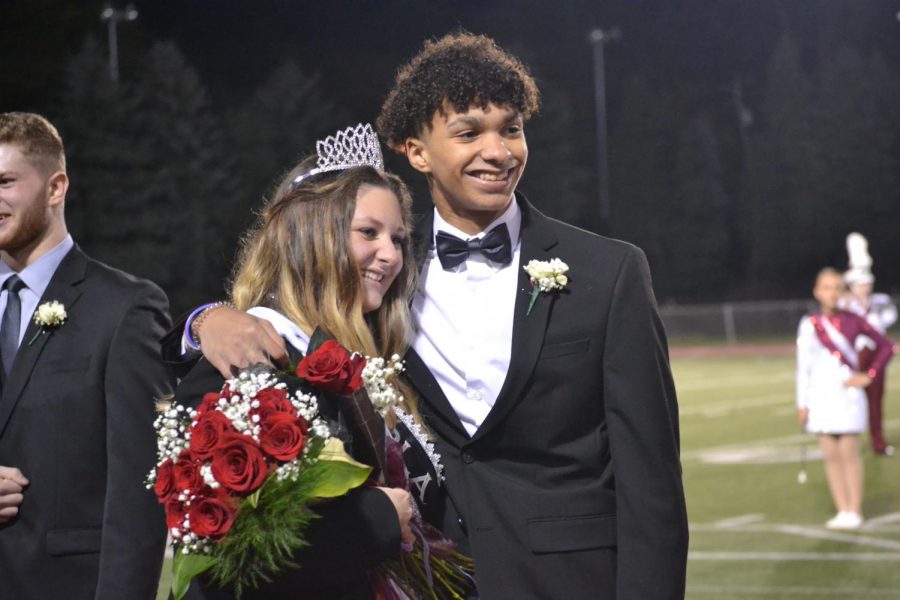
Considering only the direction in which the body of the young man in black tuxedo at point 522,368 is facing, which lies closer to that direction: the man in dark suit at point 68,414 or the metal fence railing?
the man in dark suit

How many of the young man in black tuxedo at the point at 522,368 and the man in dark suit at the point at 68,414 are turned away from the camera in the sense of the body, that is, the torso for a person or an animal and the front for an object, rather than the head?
0

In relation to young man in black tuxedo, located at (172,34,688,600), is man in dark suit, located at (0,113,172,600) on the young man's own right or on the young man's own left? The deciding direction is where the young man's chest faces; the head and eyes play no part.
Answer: on the young man's own right

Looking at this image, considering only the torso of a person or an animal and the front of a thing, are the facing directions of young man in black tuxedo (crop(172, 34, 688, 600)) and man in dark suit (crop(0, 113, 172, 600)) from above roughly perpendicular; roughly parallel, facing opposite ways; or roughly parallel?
roughly parallel

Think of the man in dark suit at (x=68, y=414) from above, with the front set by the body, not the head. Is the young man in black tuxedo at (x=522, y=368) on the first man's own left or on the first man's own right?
on the first man's own left

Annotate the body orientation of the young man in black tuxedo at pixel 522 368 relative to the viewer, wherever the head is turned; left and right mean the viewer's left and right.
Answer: facing the viewer and to the left of the viewer
